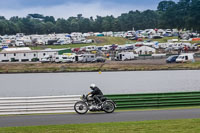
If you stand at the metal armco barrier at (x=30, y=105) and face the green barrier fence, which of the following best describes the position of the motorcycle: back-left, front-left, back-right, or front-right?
front-right

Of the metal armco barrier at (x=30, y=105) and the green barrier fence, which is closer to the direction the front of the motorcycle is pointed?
the metal armco barrier

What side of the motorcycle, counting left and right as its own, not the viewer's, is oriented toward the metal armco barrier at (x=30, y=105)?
front

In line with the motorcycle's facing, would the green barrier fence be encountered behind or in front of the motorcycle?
behind

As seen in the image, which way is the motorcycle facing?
to the viewer's left
